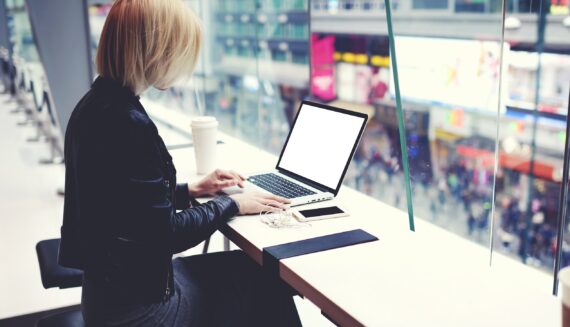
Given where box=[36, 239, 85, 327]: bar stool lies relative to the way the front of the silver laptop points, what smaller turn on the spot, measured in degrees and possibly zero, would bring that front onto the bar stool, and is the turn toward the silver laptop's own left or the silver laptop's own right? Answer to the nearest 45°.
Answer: approximately 45° to the silver laptop's own right

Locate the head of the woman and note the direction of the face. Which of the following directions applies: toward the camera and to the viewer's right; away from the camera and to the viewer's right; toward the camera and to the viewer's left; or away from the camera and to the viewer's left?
away from the camera and to the viewer's right

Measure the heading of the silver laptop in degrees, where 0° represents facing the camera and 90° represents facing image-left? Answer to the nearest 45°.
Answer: approximately 45°

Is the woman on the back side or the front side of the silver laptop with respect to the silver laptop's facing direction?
on the front side
